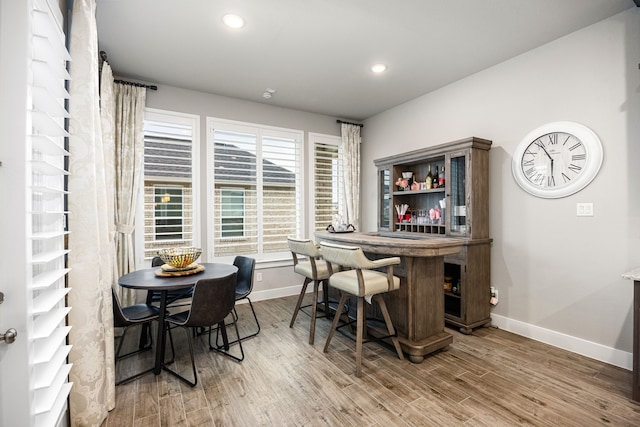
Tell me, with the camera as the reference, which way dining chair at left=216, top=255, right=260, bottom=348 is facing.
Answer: facing the viewer and to the left of the viewer

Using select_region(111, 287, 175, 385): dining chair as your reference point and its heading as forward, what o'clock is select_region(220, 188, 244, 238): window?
The window is roughly at 10 o'clock from the dining chair.

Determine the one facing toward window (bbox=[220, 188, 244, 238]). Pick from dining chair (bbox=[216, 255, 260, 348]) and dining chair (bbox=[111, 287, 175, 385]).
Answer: dining chair (bbox=[111, 287, 175, 385])

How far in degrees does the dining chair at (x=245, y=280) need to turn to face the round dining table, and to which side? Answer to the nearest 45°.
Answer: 0° — it already faces it

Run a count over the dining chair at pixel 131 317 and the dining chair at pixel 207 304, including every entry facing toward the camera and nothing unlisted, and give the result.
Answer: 0

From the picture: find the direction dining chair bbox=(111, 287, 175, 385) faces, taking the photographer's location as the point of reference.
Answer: facing away from the viewer and to the right of the viewer

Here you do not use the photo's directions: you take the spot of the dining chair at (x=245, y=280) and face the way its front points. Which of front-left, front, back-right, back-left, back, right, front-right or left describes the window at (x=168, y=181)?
right

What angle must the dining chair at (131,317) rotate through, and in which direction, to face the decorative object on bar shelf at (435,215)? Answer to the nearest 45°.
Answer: approximately 45° to its right

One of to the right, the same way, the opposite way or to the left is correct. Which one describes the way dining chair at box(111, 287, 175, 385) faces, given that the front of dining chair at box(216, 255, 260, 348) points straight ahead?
the opposite way

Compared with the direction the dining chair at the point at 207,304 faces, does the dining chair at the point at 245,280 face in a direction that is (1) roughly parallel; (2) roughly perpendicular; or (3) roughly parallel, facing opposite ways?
roughly perpendicular

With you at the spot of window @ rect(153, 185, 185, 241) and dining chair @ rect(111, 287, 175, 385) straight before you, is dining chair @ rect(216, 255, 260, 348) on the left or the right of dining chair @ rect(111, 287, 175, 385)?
left

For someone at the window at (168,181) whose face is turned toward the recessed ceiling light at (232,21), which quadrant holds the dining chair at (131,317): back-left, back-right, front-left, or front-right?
front-right

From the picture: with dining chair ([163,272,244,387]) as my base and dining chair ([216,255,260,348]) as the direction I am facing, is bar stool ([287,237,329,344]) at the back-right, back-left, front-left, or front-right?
front-right

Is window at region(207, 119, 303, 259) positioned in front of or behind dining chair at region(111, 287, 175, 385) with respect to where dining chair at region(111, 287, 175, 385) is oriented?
in front

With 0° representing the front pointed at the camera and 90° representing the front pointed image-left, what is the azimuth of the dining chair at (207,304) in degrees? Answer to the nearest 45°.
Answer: approximately 135°
